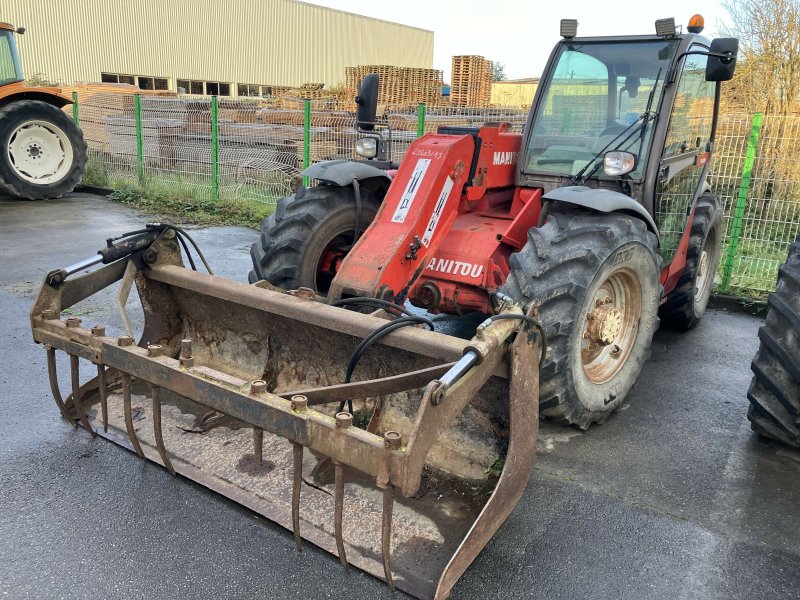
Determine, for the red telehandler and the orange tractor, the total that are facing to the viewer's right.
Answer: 0

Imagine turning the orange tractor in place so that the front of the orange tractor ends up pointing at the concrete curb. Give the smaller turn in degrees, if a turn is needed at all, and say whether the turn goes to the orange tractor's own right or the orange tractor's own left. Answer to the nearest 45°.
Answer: approximately 135° to the orange tractor's own left

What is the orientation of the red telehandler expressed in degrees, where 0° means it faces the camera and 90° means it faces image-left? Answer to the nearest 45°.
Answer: approximately 45°

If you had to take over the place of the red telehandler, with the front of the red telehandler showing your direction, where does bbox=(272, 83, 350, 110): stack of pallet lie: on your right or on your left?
on your right

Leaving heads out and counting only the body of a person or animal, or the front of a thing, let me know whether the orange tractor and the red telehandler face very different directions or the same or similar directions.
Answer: same or similar directions

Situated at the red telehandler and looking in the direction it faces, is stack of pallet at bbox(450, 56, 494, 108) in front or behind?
behind

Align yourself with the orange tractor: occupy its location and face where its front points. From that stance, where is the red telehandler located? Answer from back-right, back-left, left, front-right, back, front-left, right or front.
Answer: left

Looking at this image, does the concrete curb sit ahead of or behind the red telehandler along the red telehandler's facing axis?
behind

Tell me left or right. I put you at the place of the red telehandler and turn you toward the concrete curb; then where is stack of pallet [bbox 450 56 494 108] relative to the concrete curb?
left

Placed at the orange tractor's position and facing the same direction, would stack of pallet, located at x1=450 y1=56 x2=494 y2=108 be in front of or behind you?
behind

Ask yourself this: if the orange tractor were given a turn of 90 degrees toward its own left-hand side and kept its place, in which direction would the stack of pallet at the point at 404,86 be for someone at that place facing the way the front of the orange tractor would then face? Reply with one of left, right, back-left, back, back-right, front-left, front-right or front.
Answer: left

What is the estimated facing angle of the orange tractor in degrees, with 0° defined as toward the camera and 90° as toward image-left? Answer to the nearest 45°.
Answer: approximately 90°
